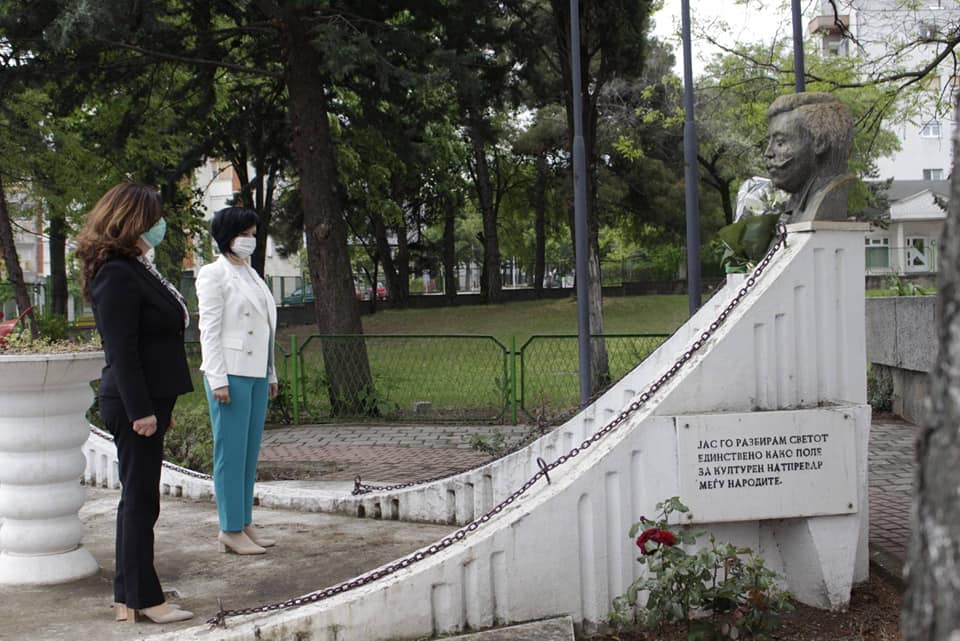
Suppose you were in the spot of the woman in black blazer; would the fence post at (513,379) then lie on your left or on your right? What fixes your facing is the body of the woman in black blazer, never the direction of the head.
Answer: on your left

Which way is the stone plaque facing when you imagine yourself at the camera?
facing the viewer

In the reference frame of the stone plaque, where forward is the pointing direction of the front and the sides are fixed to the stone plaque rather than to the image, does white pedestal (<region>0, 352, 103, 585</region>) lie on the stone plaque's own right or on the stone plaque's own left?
on the stone plaque's own right

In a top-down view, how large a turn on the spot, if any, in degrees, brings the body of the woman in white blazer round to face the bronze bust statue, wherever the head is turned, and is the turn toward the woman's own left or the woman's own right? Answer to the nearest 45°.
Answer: approximately 45° to the woman's own left

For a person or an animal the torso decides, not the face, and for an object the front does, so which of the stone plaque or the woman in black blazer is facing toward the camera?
the stone plaque

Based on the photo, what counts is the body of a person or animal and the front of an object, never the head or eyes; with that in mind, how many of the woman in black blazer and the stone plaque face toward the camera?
1

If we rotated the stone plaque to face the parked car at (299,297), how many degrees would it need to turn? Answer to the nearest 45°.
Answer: approximately 135° to its right

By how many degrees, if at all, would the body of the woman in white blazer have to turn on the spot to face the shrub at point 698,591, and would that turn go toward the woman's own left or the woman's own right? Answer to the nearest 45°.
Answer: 0° — they already face it

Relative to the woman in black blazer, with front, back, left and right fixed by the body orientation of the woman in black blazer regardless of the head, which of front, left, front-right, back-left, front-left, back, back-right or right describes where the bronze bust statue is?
front

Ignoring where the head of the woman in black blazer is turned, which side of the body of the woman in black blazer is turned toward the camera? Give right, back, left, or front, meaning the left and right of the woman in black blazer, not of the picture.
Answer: right

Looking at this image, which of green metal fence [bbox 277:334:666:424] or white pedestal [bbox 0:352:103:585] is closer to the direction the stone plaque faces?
the white pedestal

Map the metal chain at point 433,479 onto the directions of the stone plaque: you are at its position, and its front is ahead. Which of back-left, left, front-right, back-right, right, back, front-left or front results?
back-right

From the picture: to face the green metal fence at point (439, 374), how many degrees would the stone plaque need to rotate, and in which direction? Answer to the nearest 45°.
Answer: approximately 135° to its right

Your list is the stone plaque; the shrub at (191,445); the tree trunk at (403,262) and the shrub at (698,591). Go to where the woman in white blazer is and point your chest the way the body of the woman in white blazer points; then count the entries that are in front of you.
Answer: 2

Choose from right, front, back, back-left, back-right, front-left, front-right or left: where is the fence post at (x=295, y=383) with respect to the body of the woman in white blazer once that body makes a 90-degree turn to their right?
back-right

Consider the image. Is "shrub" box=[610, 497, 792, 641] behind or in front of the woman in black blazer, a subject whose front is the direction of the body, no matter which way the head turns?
in front

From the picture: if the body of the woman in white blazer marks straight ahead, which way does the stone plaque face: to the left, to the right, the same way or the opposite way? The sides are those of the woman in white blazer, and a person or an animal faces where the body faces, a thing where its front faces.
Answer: to the right
